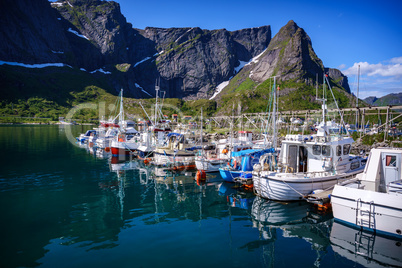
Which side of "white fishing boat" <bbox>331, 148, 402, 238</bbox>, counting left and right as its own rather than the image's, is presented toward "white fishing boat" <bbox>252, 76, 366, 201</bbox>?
left

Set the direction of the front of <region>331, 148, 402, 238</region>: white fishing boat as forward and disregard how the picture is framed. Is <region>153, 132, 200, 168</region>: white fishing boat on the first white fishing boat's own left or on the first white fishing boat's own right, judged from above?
on the first white fishing boat's own left

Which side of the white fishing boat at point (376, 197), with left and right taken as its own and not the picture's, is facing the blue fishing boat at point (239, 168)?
left

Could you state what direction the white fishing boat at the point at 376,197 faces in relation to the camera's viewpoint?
facing away from the viewer and to the right of the viewer
